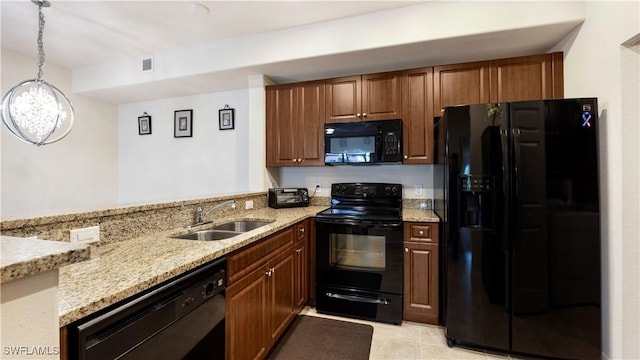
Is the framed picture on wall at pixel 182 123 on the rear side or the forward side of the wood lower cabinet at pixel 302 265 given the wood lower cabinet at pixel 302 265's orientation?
on the rear side

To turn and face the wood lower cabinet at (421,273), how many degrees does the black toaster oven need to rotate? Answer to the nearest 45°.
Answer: approximately 45° to its left

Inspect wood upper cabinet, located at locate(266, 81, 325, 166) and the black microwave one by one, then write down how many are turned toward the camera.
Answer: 2

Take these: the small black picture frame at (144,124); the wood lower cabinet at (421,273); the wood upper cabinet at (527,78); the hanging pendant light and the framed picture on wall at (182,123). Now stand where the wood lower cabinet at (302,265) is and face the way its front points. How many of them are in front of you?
2

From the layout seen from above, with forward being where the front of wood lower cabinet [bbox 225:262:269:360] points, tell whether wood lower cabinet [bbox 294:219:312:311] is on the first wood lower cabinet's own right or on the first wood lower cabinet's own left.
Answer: on the first wood lower cabinet's own left

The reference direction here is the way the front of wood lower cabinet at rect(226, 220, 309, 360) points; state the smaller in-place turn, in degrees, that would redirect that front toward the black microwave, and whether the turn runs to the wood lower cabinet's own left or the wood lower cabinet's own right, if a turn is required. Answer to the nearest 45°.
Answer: approximately 90° to the wood lower cabinet's own left

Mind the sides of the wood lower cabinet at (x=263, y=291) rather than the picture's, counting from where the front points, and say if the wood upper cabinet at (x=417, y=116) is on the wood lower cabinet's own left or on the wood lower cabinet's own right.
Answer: on the wood lower cabinet's own left

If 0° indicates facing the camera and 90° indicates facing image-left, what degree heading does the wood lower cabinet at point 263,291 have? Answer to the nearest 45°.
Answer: approximately 315°

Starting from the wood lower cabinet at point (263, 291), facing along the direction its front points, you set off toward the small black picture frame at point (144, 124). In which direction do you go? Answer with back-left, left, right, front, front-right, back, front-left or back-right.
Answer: back

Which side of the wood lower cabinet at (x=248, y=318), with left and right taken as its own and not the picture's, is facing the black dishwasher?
right

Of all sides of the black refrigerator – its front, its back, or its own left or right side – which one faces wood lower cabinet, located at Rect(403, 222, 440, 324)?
right
